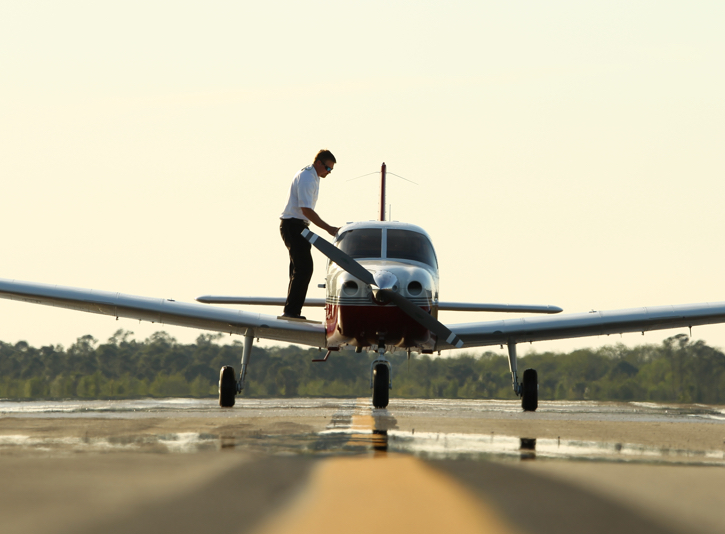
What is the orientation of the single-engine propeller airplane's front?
toward the camera

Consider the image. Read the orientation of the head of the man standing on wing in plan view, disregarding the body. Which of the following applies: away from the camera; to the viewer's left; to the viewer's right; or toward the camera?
to the viewer's right

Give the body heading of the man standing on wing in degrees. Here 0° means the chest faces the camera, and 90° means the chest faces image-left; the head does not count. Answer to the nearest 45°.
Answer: approximately 270°
